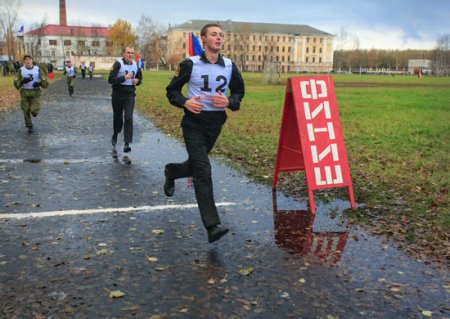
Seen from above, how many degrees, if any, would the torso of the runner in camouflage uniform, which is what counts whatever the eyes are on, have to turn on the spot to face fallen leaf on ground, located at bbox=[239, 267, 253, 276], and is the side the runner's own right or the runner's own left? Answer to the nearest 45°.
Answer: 0° — they already face it

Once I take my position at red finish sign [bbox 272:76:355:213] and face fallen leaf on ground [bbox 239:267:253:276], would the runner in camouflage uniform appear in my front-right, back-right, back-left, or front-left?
back-right

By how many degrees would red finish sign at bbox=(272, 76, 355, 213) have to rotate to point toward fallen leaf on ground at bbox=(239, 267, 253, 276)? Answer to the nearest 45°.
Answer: approximately 45° to its right

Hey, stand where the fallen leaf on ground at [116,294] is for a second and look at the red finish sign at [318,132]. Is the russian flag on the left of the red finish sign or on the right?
left

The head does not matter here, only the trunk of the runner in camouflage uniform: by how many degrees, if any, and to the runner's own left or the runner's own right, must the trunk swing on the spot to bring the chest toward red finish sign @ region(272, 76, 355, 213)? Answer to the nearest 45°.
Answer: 0° — they already face it

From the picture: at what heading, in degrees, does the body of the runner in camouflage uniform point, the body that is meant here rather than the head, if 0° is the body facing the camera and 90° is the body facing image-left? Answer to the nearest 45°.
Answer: approximately 0°

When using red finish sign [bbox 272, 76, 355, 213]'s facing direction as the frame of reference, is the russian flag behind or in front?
behind

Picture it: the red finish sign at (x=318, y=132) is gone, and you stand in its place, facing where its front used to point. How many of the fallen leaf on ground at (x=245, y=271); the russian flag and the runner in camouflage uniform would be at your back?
2
